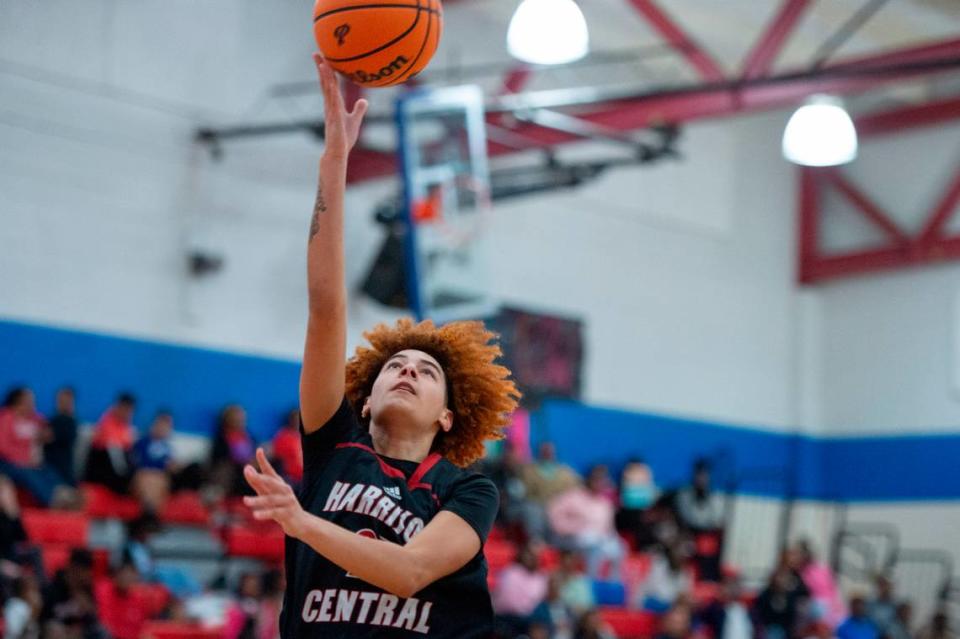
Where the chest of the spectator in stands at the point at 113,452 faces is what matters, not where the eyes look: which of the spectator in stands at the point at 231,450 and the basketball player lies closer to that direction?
the basketball player

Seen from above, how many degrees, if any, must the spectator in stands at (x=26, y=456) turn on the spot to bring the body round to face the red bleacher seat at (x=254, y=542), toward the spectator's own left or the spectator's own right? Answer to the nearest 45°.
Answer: approximately 45° to the spectator's own left

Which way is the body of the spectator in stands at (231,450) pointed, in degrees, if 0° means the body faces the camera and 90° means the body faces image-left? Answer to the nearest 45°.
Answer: approximately 315°

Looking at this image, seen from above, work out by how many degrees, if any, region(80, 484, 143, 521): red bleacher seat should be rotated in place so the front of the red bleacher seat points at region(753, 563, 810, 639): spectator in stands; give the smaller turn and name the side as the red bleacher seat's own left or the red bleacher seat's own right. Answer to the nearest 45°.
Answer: approximately 45° to the red bleacher seat's own left

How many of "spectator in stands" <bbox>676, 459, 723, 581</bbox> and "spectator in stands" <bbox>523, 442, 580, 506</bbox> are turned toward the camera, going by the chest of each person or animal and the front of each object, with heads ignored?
2

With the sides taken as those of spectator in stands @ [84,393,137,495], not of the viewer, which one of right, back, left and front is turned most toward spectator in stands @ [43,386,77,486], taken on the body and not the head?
right
